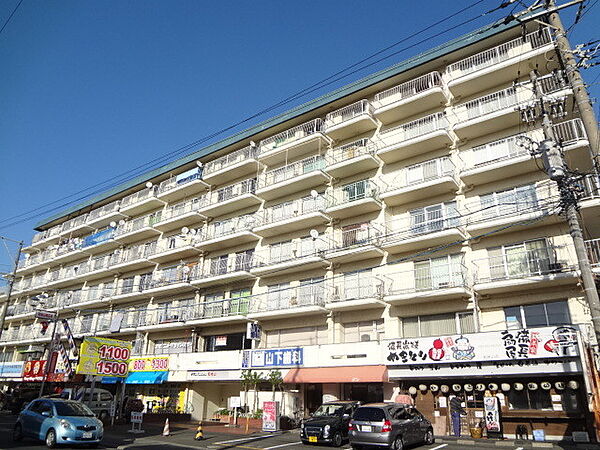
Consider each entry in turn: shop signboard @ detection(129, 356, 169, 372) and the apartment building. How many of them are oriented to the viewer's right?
0

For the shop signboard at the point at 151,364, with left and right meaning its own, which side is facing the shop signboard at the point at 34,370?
right

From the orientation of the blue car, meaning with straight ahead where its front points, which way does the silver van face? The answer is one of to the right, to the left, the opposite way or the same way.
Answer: the same way

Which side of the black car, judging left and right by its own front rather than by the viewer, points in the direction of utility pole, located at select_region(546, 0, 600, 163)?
left

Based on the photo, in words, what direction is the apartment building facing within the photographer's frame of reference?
facing the viewer and to the left of the viewer

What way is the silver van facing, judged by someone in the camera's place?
facing the viewer and to the right of the viewer

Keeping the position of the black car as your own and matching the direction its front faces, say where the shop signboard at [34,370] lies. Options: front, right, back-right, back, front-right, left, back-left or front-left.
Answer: right

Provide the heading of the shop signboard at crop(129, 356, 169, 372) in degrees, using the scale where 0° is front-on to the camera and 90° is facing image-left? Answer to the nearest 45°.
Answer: approximately 45°

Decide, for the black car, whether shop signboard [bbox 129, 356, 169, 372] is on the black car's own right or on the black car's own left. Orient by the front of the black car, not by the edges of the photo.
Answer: on the black car's own right
